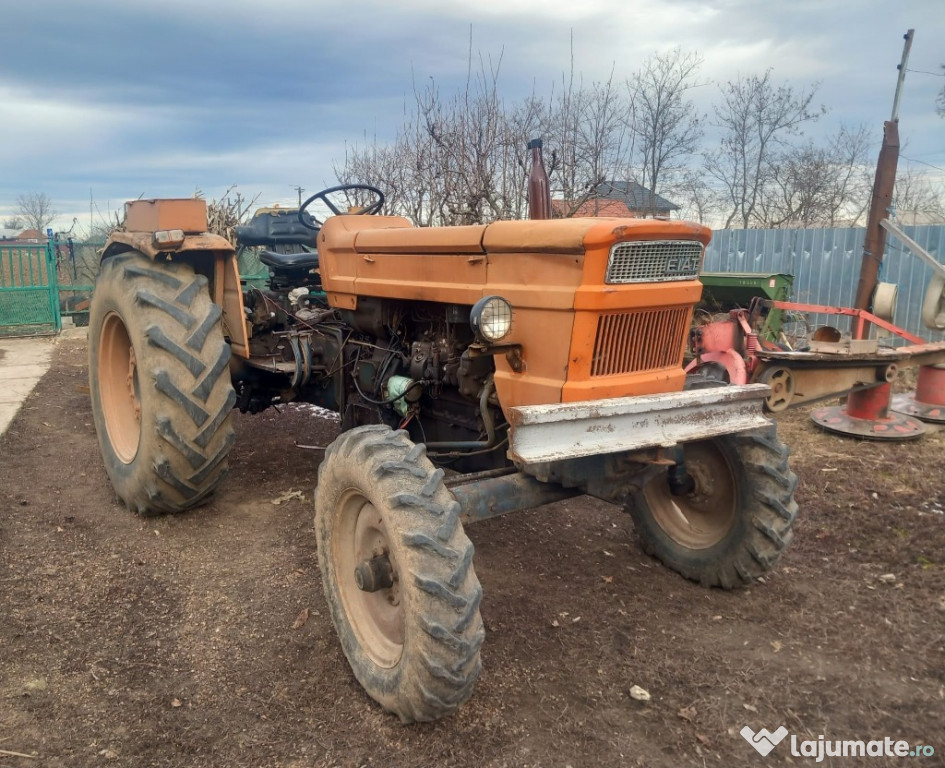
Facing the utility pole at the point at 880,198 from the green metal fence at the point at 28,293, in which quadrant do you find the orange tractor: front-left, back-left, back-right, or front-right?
front-right

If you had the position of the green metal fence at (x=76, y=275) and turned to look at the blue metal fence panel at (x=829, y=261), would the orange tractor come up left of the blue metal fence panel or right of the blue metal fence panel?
right

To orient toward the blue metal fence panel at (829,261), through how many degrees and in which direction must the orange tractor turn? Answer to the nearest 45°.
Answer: approximately 90° to its left

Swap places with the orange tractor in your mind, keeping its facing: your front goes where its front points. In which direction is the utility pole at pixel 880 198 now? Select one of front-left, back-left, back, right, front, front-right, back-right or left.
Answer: left

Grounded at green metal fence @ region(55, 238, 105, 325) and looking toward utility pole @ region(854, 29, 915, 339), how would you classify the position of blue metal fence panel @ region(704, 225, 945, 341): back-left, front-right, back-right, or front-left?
front-left

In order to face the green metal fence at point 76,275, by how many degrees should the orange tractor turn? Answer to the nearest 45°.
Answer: approximately 180°

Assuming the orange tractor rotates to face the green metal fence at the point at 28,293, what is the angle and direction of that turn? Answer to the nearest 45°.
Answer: approximately 180°

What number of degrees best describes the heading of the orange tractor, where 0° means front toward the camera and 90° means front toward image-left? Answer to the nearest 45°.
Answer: approximately 315°
